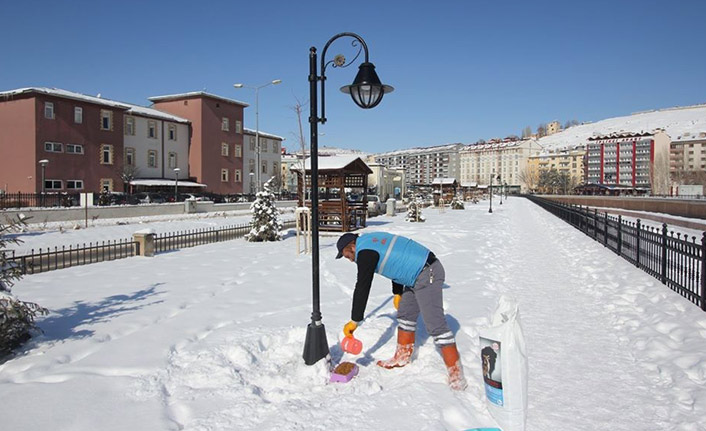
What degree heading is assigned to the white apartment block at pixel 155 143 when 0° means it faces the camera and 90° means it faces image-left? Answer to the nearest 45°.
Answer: approximately 315°

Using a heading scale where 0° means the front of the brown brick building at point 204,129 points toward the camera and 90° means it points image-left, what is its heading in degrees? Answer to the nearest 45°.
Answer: approximately 315°

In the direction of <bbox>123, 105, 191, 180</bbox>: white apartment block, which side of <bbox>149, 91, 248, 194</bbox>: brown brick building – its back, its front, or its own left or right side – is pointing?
right

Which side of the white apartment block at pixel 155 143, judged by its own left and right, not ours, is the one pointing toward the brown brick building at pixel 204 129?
left

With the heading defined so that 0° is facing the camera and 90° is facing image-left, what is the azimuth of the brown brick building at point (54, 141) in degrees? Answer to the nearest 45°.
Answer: approximately 315°

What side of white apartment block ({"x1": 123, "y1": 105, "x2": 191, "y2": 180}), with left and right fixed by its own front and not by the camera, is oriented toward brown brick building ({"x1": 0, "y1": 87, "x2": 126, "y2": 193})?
right
